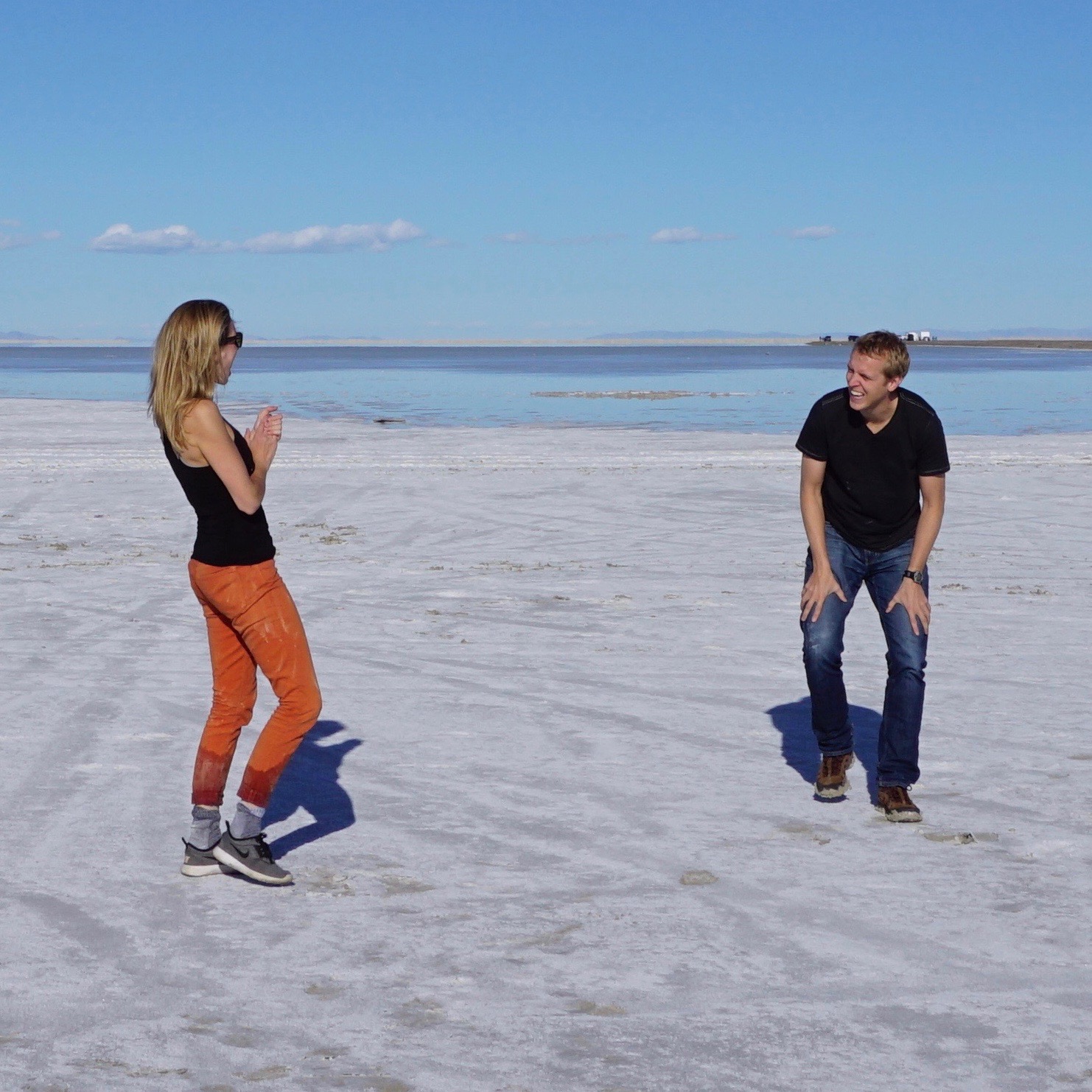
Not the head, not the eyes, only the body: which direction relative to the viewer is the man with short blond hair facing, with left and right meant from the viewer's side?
facing the viewer

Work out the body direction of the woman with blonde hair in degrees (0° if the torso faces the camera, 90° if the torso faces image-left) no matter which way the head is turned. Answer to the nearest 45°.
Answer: approximately 270°

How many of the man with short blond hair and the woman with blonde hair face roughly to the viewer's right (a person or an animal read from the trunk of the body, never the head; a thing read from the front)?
1

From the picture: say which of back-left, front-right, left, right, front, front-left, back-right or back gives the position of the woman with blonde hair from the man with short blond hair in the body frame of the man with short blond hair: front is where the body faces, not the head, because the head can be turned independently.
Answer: front-right

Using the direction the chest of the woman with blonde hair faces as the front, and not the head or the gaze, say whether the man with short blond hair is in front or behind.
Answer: in front

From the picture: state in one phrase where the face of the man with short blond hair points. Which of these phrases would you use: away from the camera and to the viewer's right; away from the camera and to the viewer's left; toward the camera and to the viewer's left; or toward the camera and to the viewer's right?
toward the camera and to the viewer's left

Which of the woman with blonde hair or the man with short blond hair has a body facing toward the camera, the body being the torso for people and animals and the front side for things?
the man with short blond hair

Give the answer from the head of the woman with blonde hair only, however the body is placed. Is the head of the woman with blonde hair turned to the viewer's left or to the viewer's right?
to the viewer's right
